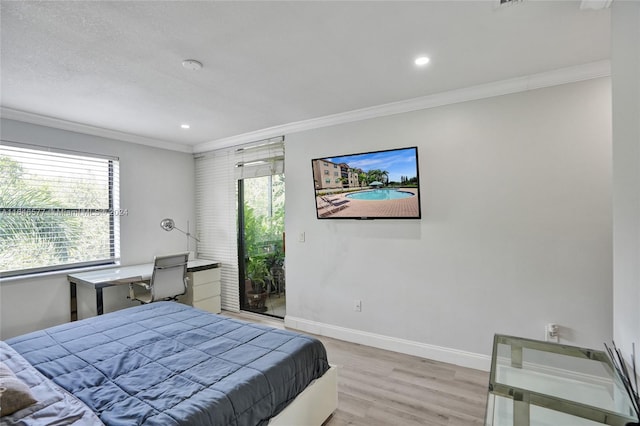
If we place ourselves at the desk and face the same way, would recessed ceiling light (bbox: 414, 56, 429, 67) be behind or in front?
in front

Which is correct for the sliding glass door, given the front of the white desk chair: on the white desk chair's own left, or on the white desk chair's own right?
on the white desk chair's own right

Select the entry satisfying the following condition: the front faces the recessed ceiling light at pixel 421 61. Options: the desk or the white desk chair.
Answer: the desk

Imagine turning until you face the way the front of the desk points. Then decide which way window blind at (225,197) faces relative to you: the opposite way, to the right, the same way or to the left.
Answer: to the right

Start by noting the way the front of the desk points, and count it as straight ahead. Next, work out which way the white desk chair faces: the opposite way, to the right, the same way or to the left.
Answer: the opposite way

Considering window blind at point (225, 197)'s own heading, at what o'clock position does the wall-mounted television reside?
The wall-mounted television is roughly at 9 o'clock from the window blind.

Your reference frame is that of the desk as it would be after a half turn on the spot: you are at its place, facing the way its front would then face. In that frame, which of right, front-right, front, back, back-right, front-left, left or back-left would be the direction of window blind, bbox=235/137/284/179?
back-right

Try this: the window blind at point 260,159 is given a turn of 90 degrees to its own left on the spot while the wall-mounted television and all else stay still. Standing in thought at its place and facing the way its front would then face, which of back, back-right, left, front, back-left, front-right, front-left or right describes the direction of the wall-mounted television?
front

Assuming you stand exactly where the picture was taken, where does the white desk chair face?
facing away from the viewer and to the left of the viewer

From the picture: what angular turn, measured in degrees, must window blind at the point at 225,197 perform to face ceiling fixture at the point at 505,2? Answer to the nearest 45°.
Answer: approximately 90° to its left

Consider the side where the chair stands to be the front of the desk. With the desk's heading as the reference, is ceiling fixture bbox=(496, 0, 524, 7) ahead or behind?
ahead

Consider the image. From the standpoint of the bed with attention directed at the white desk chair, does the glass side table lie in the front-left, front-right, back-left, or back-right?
back-right

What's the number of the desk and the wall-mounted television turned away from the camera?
0

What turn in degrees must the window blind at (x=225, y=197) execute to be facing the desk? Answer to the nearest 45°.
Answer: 0° — it already faces it

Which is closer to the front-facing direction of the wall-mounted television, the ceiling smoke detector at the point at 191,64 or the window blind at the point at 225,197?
the ceiling smoke detector

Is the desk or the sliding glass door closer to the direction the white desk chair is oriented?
the desk

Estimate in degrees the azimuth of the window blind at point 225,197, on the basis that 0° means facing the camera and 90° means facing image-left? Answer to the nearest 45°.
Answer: approximately 45°
